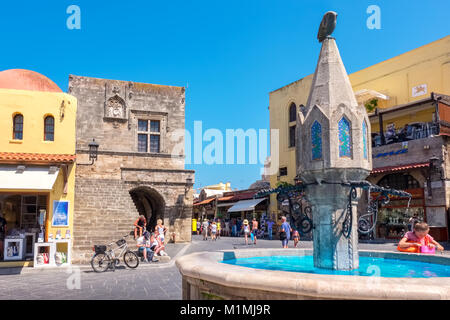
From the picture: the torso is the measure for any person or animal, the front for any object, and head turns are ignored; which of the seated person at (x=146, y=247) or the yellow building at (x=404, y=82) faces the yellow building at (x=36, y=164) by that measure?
the yellow building at (x=404, y=82)

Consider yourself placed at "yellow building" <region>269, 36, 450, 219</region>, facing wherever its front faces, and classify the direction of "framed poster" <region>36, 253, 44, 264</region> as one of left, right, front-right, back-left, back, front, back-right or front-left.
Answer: front

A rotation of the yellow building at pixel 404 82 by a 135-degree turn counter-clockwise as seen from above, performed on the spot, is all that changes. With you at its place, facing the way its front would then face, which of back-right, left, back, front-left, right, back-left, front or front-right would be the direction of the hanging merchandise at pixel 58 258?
back-right

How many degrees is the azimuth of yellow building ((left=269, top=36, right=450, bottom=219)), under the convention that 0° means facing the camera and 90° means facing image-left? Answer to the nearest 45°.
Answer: approximately 45°

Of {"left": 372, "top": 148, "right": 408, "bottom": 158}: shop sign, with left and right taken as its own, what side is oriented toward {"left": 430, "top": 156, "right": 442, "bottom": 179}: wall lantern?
left

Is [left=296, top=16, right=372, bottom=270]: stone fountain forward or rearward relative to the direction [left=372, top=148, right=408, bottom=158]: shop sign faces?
forward

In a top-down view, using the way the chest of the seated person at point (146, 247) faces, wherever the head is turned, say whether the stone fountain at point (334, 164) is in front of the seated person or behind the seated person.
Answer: in front

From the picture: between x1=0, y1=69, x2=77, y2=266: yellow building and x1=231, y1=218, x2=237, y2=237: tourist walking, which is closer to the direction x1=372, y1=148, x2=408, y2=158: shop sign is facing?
the yellow building

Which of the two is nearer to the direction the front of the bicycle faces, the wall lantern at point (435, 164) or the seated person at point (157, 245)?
the wall lantern
